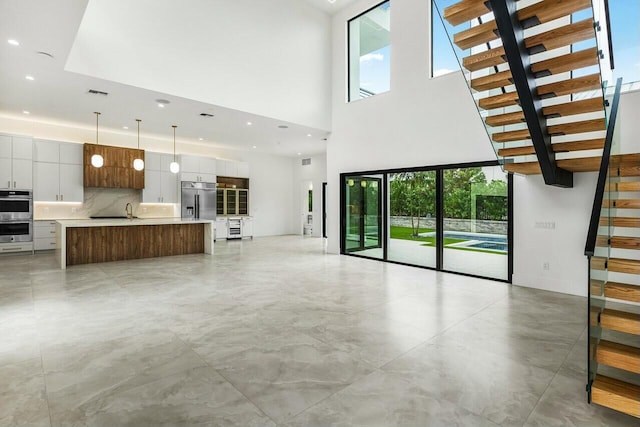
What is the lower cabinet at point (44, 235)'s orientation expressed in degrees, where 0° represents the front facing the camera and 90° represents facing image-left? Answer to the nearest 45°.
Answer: approximately 0°

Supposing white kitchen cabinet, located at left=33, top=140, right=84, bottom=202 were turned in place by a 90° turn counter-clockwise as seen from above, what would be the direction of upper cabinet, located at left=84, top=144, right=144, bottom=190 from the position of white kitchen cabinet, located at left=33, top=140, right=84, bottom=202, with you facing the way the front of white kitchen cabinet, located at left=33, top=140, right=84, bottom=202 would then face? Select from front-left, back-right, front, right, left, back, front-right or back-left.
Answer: front

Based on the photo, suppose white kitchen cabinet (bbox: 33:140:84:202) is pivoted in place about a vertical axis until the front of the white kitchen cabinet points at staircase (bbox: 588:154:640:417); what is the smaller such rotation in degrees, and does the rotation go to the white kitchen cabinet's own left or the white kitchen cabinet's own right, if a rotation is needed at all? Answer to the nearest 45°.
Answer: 0° — it already faces it

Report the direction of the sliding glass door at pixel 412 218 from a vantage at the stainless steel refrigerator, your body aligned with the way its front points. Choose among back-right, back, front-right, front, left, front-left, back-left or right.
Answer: front-left

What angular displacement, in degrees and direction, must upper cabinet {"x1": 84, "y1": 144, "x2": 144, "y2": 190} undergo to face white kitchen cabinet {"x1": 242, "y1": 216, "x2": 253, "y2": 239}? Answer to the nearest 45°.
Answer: approximately 90° to its left
